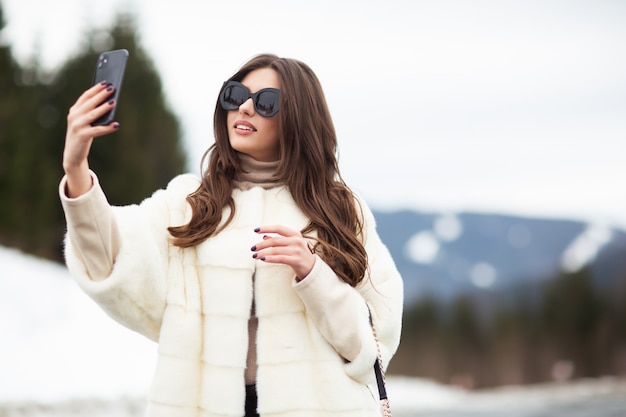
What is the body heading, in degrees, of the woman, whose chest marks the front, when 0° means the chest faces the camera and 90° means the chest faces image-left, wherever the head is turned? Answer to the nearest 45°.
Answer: approximately 0°

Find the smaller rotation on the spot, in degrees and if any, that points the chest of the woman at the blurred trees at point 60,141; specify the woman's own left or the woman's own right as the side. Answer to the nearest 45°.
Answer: approximately 180°
